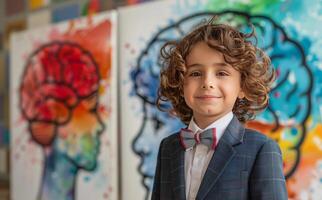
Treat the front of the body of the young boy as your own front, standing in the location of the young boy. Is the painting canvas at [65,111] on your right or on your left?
on your right

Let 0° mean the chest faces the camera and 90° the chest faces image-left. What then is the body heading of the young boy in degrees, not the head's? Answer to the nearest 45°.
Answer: approximately 45°

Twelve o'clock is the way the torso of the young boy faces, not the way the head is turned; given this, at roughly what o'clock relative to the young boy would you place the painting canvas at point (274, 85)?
The painting canvas is roughly at 5 o'clock from the young boy.

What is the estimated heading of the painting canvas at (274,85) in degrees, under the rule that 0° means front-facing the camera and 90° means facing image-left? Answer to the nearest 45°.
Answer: approximately 0°

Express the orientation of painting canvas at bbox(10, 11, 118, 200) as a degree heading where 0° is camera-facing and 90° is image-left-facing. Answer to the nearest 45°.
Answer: approximately 45°

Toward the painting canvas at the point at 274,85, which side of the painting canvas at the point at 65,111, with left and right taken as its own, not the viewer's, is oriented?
left

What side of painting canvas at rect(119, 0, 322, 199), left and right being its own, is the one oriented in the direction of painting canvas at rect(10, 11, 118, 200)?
right

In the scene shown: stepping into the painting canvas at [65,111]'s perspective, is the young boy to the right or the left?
on its left

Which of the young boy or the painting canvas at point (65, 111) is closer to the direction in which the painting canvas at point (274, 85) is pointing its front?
the young boy
